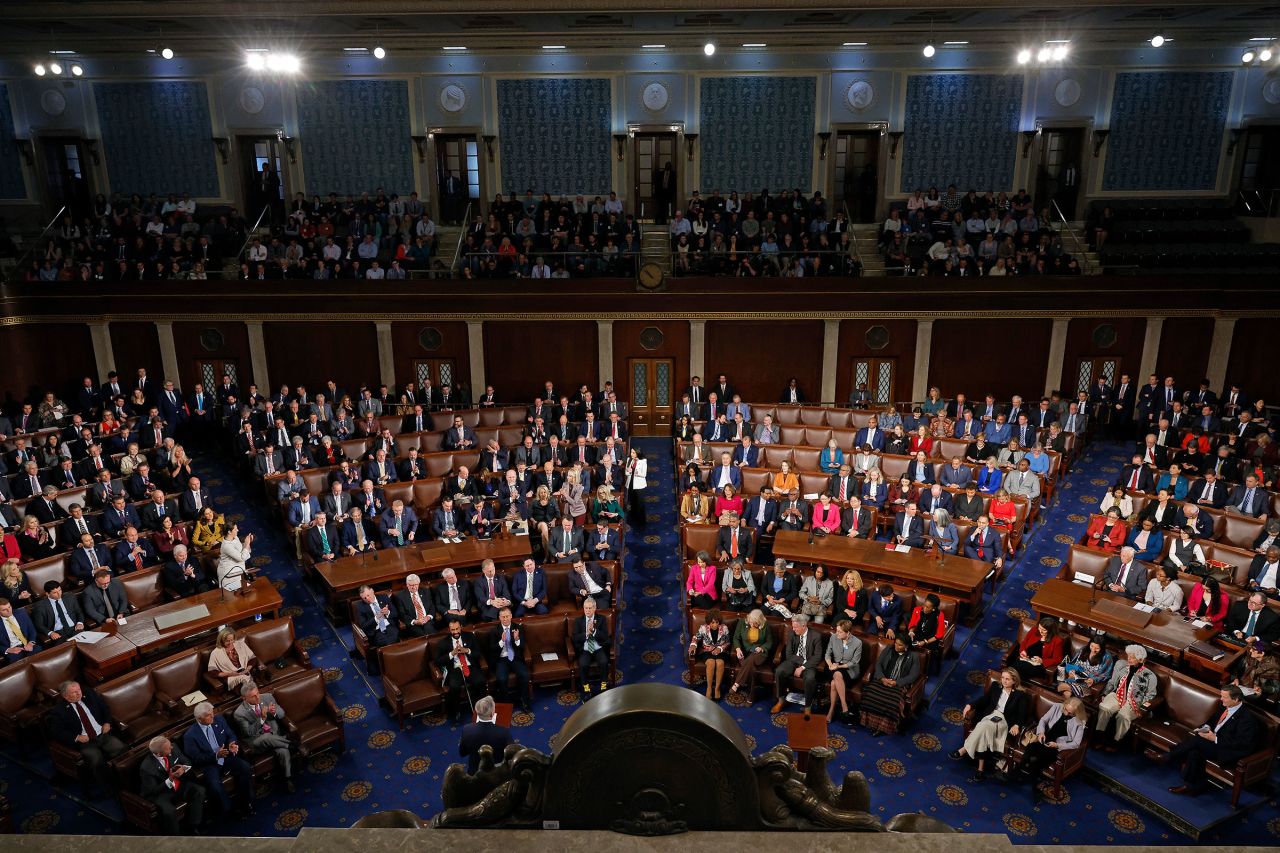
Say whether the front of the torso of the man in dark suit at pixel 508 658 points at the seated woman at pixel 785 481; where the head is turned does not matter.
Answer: no

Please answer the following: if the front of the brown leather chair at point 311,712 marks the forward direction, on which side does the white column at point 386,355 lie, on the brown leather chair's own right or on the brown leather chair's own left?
on the brown leather chair's own left

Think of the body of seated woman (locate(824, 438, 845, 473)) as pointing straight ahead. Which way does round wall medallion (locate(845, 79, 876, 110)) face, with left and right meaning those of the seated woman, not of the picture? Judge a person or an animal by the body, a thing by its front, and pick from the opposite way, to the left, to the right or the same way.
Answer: the same way

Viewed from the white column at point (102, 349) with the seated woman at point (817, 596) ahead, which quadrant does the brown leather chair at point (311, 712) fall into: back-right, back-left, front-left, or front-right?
front-right

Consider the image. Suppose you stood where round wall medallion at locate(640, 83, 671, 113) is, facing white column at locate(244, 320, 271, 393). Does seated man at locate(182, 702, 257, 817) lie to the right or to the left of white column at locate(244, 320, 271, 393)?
left

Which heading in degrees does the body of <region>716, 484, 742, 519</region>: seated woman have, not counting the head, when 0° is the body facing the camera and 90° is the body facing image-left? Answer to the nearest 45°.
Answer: approximately 0°

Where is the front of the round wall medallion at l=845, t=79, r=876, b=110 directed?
toward the camera

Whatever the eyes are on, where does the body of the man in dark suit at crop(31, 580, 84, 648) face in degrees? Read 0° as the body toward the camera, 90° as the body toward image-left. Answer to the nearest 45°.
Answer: approximately 315°

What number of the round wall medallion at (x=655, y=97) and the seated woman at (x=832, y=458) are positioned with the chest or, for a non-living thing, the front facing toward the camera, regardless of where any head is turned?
2

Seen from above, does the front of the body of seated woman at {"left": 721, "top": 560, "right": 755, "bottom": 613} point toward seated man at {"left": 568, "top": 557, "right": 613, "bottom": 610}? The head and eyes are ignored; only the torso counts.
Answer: no

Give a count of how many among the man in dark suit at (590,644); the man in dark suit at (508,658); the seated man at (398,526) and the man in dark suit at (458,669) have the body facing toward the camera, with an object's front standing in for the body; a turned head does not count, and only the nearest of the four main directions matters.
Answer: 4

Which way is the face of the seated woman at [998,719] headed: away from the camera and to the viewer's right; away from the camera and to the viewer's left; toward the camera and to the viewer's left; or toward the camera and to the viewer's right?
toward the camera and to the viewer's left

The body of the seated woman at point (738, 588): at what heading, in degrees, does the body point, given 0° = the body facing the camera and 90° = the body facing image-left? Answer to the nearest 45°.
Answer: approximately 0°

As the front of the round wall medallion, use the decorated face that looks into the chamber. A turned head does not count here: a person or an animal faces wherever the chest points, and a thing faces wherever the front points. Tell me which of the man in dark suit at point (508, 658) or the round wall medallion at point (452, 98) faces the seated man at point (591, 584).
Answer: the round wall medallion

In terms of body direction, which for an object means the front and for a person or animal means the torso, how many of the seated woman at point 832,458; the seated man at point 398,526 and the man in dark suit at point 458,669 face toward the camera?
3

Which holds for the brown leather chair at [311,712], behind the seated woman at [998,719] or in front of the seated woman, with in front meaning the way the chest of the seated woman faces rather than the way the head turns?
in front

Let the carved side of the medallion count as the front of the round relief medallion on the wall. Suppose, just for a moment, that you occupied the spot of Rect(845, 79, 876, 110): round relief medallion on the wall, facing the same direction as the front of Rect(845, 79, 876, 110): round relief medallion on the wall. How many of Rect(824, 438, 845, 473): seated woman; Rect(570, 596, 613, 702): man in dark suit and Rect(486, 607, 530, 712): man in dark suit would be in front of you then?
3

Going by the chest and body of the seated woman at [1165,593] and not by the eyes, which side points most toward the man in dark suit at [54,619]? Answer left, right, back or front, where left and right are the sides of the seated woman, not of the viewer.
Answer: front

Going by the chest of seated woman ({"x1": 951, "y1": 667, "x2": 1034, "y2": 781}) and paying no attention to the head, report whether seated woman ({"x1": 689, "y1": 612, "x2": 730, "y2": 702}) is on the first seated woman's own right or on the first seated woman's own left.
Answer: on the first seated woman's own right
